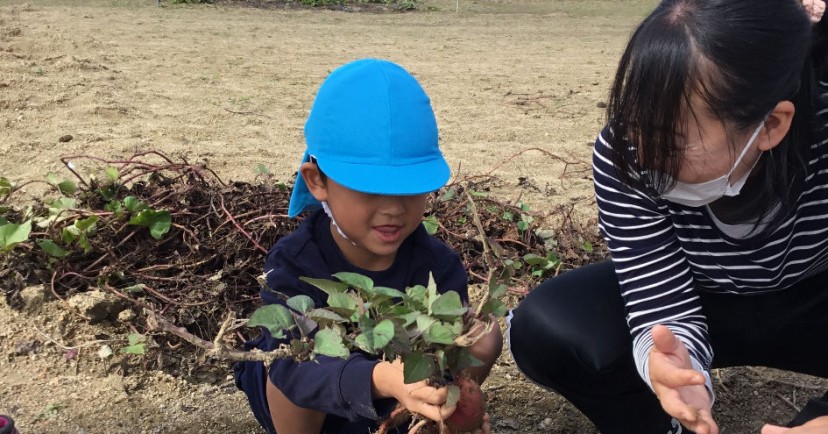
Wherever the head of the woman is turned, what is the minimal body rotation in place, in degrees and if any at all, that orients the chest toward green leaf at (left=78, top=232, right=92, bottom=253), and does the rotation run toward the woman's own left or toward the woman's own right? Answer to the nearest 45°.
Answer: approximately 45° to the woman's own right

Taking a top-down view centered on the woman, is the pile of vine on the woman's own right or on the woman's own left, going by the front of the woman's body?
on the woman's own right

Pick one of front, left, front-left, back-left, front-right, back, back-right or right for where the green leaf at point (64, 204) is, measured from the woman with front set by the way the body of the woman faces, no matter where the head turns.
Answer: front-right

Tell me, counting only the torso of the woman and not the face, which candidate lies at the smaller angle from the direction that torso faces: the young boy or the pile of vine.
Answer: the young boy

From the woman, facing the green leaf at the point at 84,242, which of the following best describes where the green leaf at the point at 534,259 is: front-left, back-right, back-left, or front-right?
front-right

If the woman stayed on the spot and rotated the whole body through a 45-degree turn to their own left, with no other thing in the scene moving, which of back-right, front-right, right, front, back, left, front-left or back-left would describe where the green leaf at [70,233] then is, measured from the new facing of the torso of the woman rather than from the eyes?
right

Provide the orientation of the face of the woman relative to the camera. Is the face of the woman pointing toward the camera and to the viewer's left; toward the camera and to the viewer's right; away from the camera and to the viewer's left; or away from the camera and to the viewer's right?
toward the camera and to the viewer's left

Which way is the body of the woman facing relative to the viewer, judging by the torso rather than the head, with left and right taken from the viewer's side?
facing the viewer and to the left of the viewer

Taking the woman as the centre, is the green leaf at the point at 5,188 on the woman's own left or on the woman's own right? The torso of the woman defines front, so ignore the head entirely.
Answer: on the woman's own right

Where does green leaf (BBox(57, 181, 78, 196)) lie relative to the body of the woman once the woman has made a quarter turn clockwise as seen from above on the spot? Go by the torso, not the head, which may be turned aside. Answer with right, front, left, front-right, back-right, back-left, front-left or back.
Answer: front-left
